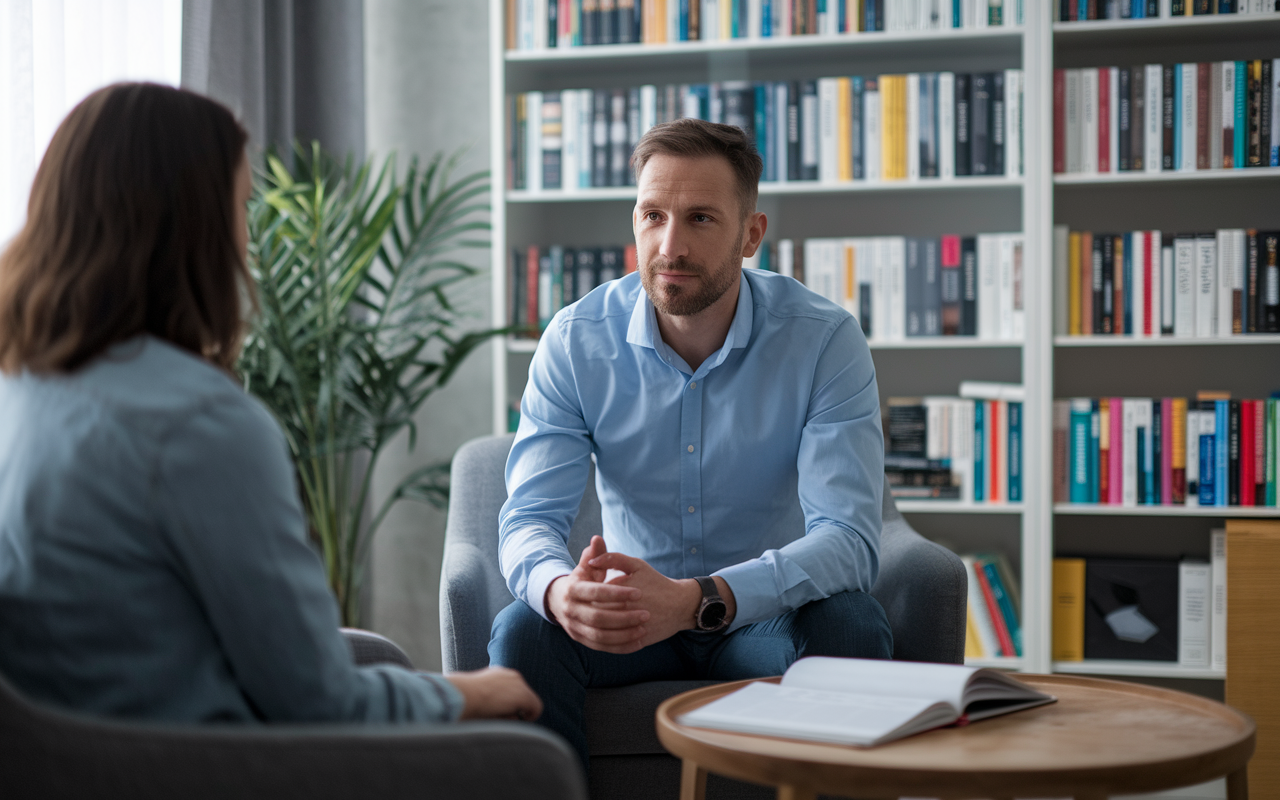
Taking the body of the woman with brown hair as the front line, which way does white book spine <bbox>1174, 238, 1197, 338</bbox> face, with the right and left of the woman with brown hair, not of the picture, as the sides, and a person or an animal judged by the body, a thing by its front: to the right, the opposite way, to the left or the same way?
the opposite way

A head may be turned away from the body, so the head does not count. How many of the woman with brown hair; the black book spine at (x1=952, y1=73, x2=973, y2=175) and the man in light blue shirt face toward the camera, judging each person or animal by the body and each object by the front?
2

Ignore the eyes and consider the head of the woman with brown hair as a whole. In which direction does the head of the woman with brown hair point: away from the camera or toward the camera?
away from the camera

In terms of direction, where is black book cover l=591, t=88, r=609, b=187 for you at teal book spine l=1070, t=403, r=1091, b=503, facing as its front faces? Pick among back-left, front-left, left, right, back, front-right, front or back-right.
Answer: right

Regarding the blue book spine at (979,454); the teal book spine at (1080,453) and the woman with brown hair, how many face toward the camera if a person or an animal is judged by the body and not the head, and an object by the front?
2

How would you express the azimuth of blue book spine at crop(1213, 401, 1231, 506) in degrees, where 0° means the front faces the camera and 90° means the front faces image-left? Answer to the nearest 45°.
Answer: approximately 0°
